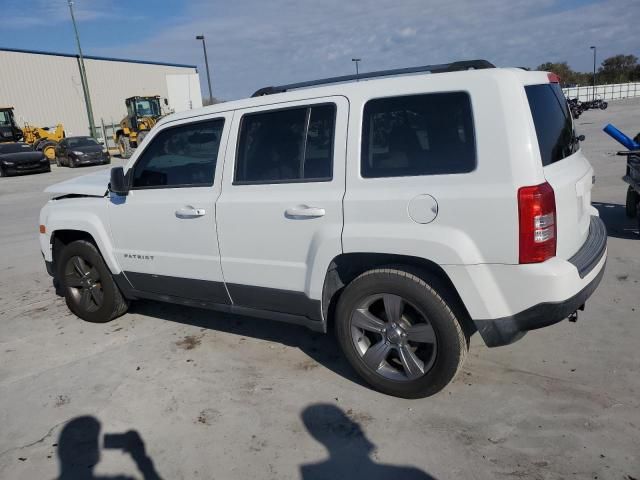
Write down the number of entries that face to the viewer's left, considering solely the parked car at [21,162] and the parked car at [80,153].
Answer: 0

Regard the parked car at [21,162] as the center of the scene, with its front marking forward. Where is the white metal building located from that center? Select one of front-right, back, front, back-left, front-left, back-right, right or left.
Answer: back-left

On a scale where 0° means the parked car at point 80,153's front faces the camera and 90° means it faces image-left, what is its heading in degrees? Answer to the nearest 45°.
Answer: approximately 315°

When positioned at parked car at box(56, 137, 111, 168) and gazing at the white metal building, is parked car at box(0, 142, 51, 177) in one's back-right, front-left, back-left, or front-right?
back-left

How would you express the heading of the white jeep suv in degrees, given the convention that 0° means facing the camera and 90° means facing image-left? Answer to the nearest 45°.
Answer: approximately 135°

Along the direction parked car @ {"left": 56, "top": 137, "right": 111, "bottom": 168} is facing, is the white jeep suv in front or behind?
in front

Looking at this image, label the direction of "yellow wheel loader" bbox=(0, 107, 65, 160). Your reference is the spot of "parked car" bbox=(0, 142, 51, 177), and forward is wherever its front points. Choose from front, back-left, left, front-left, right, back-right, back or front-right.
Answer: back-left

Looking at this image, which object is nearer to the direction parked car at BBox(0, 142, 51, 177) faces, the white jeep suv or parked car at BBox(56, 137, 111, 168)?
the white jeep suv

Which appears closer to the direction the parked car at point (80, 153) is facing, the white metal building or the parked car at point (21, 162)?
the parked car

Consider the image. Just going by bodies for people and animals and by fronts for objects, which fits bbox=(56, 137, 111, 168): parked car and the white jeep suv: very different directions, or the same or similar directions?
very different directions

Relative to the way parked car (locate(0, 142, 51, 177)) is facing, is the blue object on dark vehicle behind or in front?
in front

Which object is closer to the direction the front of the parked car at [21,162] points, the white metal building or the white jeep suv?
the white jeep suv
